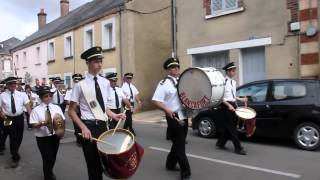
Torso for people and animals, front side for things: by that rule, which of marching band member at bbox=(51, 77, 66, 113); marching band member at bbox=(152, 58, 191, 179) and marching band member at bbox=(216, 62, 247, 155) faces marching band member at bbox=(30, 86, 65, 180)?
marching band member at bbox=(51, 77, 66, 113)

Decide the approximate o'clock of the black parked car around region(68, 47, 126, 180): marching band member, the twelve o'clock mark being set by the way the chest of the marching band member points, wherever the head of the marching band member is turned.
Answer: The black parked car is roughly at 9 o'clock from the marching band member.

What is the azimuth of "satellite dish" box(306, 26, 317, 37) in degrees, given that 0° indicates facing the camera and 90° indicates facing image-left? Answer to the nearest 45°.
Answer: approximately 45°

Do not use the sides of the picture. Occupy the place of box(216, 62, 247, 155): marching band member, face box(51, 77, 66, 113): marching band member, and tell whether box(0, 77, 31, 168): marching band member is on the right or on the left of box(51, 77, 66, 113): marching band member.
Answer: left

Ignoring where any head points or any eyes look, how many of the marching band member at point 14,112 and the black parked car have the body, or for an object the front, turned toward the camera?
1

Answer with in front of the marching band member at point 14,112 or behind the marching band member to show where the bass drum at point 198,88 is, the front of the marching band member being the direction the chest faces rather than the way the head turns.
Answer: in front

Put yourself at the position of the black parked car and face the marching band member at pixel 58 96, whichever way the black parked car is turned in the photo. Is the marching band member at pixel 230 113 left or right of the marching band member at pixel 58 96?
left

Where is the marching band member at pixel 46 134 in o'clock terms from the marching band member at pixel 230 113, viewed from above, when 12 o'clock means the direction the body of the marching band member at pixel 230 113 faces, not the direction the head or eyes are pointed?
the marching band member at pixel 46 134 is roughly at 3 o'clock from the marching band member at pixel 230 113.

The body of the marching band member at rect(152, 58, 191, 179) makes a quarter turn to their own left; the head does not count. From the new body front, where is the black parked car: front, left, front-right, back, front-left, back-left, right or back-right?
front

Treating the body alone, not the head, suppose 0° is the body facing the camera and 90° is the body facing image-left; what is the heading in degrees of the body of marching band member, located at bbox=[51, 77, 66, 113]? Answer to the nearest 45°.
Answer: approximately 0°
